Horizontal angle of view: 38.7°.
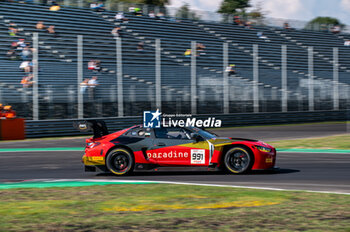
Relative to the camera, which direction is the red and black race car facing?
to the viewer's right

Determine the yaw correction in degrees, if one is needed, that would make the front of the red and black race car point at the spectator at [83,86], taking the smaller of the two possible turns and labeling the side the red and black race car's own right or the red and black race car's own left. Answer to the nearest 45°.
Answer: approximately 90° to the red and black race car's own left

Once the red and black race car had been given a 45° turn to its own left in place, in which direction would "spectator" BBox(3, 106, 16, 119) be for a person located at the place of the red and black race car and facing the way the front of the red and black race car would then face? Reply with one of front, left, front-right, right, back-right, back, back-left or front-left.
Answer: left

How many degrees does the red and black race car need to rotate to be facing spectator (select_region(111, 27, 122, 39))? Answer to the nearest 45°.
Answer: approximately 90° to its left

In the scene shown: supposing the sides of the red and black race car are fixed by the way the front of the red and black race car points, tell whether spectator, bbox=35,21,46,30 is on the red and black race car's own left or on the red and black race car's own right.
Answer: on the red and black race car's own left

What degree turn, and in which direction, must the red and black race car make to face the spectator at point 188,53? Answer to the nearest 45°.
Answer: approximately 90° to its left

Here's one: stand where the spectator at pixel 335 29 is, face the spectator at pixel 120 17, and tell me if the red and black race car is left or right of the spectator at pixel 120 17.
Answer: left

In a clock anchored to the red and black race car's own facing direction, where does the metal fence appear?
The metal fence is roughly at 9 o'clock from the red and black race car.

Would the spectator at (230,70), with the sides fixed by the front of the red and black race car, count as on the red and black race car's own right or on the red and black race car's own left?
on the red and black race car's own left

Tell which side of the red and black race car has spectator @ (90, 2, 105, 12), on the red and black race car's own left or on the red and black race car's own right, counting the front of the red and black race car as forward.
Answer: on the red and black race car's own left
